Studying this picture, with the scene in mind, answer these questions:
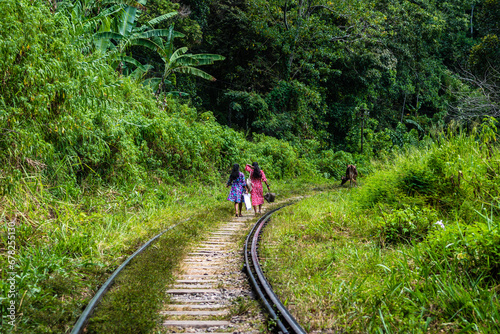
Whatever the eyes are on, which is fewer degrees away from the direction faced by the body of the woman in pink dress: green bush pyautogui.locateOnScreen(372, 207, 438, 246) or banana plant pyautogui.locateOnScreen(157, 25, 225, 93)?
the banana plant

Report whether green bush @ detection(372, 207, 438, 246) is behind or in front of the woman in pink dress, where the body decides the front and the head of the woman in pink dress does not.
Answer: behind

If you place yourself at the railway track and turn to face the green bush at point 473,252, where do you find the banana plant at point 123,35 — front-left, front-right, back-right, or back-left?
back-left

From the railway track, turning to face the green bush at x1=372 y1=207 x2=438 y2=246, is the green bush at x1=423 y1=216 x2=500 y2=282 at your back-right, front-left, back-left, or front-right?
front-right

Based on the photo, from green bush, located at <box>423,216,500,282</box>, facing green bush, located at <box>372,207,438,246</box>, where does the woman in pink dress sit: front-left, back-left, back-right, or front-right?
front-left

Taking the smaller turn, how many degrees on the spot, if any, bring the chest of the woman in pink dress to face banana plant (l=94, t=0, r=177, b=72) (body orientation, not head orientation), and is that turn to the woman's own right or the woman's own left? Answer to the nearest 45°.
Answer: approximately 45° to the woman's own left

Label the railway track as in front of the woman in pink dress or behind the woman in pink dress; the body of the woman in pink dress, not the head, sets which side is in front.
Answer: behind

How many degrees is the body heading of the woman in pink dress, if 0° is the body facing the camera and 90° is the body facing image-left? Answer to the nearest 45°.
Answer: approximately 180°

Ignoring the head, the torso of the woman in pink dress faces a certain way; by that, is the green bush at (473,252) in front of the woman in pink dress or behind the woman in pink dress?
behind
